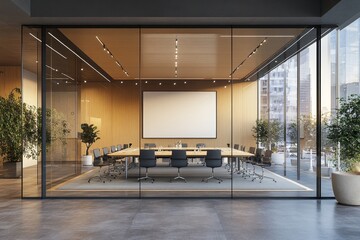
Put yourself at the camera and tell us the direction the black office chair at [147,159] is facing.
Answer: facing away from the viewer

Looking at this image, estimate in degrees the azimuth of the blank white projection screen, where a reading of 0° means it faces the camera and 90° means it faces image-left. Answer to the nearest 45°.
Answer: approximately 0°

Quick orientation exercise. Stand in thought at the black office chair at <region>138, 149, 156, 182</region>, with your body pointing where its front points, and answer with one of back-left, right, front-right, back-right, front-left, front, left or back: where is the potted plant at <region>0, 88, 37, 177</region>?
front-left

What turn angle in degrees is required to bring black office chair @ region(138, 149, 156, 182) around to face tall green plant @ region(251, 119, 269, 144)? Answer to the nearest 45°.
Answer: approximately 90° to its right

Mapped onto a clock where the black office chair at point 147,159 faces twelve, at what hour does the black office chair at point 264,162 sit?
the black office chair at point 264,162 is roughly at 3 o'clock from the black office chair at point 147,159.

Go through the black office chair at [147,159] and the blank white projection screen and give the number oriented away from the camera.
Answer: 1

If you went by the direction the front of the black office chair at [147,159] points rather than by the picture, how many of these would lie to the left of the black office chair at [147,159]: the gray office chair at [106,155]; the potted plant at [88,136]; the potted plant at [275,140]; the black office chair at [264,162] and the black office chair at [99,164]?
3

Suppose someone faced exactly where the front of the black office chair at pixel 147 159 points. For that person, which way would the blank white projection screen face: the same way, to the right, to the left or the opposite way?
the opposite way

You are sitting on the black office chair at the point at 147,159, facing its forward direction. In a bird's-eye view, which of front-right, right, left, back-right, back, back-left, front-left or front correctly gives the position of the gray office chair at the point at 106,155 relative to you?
left

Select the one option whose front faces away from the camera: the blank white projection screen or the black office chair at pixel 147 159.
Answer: the black office chair

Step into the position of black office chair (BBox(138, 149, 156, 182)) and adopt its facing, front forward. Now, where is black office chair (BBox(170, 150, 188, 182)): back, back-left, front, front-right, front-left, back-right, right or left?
front-right
